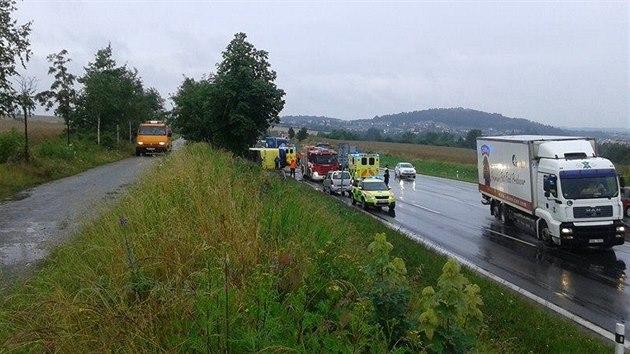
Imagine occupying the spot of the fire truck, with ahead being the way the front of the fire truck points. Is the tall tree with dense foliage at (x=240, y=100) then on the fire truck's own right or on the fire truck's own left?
on the fire truck's own right

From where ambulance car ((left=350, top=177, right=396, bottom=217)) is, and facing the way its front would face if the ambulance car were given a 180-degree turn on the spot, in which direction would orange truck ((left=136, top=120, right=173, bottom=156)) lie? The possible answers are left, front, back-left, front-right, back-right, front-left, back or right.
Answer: front

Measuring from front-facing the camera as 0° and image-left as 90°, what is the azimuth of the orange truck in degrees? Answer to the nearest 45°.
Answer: approximately 0°

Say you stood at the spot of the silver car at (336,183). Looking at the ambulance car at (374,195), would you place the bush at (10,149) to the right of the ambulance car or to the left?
right
